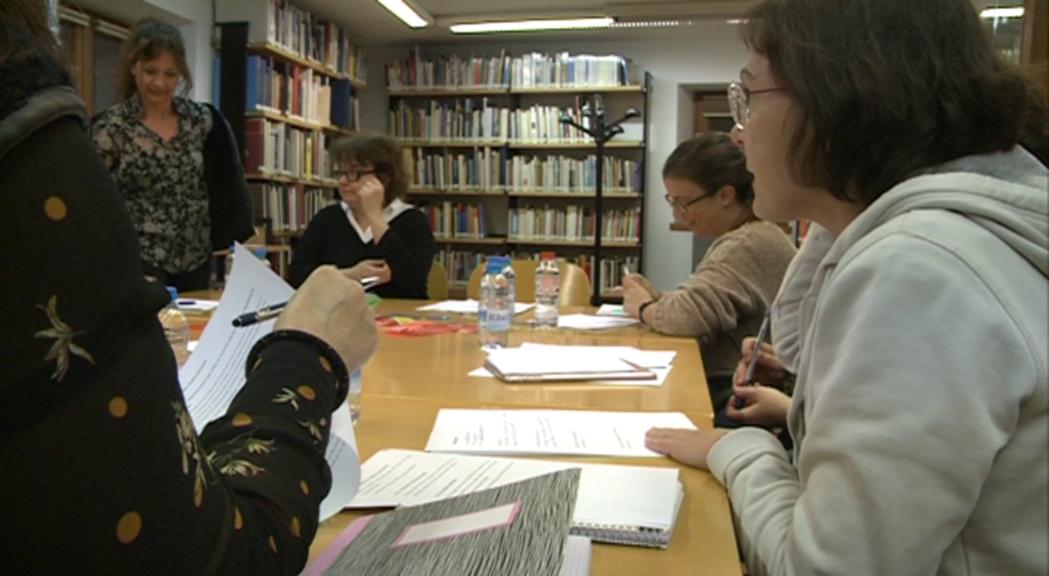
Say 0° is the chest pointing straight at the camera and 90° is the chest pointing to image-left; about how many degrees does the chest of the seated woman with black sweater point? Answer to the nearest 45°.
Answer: approximately 45°

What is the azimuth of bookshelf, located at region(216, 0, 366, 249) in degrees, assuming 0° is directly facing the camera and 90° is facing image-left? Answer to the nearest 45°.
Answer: approximately 315°

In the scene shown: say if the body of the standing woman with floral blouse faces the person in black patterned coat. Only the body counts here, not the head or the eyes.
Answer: yes

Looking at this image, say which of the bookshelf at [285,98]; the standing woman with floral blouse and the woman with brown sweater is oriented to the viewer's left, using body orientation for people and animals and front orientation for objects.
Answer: the woman with brown sweater

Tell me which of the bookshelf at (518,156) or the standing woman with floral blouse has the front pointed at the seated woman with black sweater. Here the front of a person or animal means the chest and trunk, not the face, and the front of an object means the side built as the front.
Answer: the bookshelf

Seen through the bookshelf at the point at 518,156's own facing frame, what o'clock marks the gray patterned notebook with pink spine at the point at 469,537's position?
The gray patterned notebook with pink spine is roughly at 12 o'clock from the bookshelf.

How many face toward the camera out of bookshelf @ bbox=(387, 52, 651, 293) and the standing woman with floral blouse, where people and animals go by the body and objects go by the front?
2

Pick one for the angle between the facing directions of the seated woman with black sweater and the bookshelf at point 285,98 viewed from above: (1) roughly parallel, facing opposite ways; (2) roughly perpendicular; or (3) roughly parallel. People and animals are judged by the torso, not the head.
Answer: roughly perpendicular

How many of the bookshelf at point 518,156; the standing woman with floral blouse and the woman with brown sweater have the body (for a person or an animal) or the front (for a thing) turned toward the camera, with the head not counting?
2
